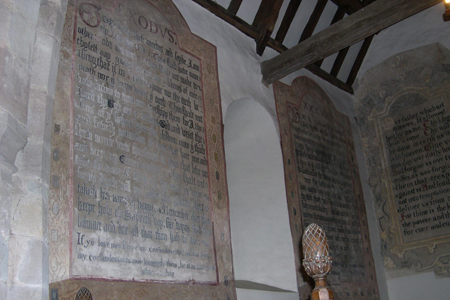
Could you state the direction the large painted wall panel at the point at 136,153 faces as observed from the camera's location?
facing the viewer and to the right of the viewer

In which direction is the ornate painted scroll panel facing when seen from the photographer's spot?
facing the viewer and to the left of the viewer

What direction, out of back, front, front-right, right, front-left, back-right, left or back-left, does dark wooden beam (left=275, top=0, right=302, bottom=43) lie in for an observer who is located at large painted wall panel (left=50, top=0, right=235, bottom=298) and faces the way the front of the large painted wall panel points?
left

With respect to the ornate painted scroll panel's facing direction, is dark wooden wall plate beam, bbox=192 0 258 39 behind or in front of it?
in front

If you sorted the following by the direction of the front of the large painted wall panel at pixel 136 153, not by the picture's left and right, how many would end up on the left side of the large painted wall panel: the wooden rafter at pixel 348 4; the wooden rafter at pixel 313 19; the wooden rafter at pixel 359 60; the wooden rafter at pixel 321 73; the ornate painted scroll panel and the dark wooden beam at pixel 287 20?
6

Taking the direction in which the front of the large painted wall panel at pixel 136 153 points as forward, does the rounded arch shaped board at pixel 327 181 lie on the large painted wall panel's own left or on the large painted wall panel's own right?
on the large painted wall panel's own left

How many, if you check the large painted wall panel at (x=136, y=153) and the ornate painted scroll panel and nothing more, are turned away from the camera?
0
